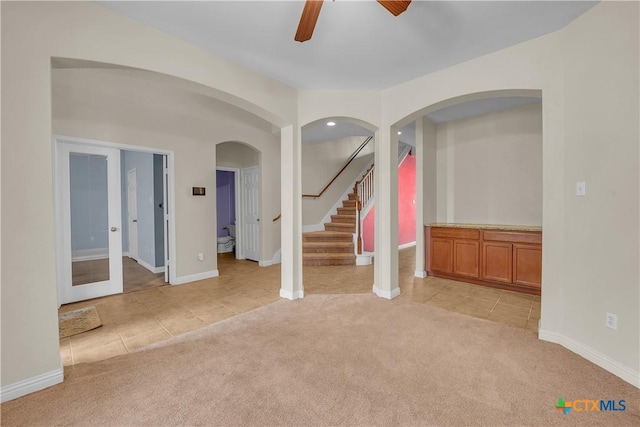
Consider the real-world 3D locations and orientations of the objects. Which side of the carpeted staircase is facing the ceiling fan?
front

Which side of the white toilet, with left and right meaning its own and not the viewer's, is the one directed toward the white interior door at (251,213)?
left

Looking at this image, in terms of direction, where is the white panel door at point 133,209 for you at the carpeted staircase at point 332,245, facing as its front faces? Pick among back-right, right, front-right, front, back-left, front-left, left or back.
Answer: right

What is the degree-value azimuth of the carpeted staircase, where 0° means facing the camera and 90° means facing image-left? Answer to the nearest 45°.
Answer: approximately 0°

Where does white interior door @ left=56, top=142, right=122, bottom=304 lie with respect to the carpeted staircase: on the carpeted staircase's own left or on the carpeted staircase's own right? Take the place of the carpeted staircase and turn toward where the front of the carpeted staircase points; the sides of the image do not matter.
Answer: on the carpeted staircase's own right

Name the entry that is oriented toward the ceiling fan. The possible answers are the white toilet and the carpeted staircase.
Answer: the carpeted staircase
